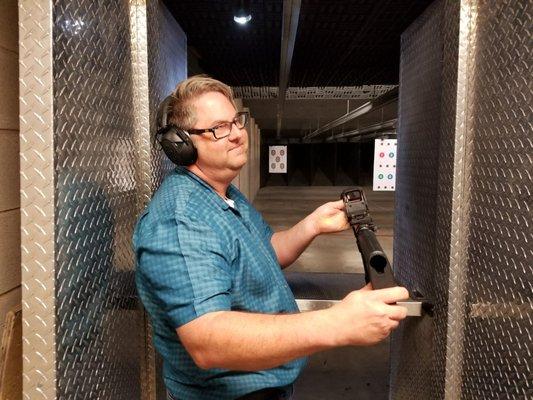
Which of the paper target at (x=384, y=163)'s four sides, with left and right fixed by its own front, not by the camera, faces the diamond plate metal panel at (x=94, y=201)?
front

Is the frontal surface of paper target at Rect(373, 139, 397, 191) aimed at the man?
yes

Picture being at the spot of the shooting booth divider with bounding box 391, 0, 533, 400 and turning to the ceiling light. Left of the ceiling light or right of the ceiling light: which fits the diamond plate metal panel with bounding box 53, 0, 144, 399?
left

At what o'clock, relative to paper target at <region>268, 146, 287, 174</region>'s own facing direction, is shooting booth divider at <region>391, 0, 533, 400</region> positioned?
The shooting booth divider is roughly at 12 o'clock from the paper target.

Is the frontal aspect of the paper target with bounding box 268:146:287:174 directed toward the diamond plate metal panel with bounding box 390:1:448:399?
yes

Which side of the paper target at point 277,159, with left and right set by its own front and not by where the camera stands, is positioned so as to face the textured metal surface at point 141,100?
front

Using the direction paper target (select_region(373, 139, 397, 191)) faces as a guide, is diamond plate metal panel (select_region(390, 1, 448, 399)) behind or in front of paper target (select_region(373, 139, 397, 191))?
in front

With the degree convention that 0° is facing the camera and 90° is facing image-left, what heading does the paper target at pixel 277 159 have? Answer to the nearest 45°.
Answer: approximately 0°

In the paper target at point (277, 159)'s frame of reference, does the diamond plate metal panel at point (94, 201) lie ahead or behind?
ahead

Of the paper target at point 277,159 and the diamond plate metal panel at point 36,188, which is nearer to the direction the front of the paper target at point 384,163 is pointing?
the diamond plate metal panel
